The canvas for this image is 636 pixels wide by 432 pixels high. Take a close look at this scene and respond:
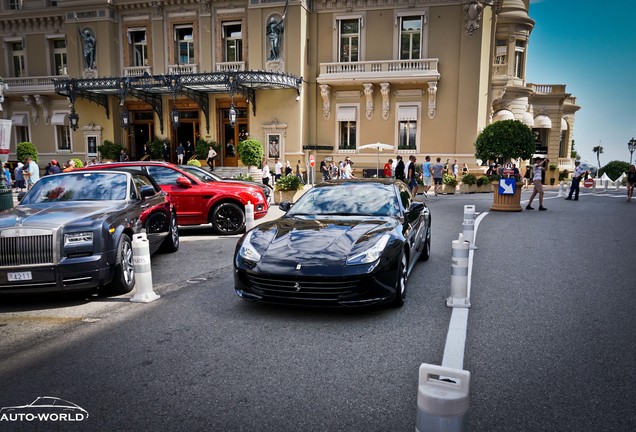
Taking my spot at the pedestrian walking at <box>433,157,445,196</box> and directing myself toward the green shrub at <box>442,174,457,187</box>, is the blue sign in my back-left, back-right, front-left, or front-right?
back-right

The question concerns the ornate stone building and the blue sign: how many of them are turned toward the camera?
2

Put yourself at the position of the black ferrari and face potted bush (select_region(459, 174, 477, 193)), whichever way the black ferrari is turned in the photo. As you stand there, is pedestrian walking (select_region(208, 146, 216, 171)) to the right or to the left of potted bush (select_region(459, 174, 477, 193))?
left

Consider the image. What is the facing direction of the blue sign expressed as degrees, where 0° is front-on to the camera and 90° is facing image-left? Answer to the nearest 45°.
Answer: approximately 0°

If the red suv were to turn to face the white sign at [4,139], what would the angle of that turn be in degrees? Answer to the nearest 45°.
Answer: approximately 180°

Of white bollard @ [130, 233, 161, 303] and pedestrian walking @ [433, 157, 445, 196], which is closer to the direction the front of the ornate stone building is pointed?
the white bollard

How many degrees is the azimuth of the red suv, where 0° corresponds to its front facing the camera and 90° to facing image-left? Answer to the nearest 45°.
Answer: approximately 270°

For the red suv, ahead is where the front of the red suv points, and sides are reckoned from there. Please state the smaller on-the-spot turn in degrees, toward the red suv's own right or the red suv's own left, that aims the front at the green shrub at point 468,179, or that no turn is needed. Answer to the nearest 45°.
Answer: approximately 45° to the red suv's own left

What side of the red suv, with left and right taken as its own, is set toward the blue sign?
front

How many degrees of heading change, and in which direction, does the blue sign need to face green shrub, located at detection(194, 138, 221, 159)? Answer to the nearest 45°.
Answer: approximately 90° to its right

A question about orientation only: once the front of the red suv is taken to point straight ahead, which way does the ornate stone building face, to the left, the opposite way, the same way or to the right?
to the right

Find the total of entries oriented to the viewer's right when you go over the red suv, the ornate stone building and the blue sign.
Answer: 1

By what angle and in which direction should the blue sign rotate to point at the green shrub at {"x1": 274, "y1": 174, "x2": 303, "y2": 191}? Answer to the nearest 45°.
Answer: approximately 90° to its right

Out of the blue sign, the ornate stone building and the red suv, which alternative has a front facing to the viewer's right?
the red suv

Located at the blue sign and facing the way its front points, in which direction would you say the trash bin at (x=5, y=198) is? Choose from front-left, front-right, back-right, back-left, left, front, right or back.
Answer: front-right
